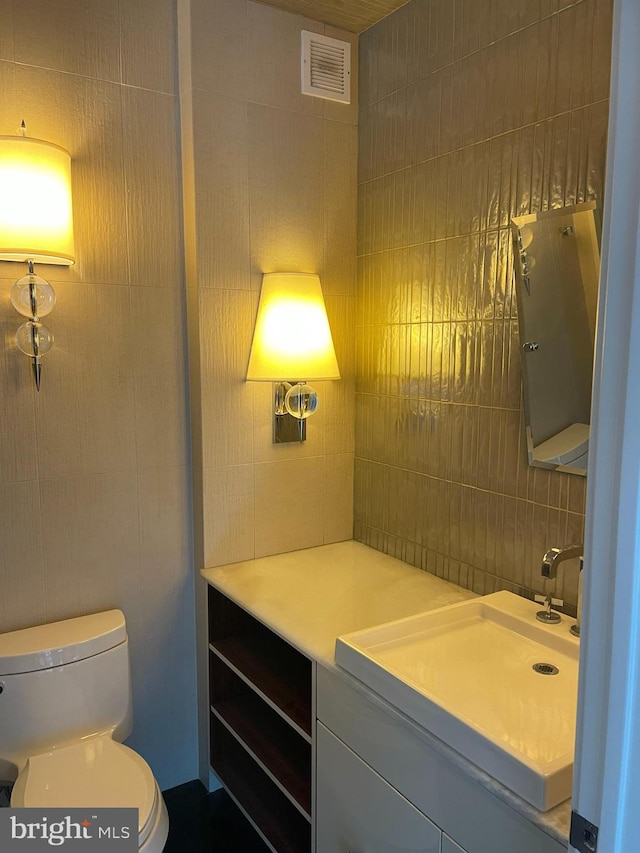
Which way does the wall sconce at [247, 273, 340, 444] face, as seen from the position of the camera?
facing the viewer and to the right of the viewer

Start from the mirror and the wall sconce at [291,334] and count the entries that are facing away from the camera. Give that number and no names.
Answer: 0

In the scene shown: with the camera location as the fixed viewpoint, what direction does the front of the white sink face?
facing the viewer and to the left of the viewer

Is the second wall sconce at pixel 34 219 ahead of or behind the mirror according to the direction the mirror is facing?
ahead

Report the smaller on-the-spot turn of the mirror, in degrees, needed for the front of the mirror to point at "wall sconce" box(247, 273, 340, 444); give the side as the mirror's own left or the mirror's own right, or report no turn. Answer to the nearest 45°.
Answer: approximately 45° to the mirror's own right

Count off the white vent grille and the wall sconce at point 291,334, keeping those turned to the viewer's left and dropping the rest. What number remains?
0

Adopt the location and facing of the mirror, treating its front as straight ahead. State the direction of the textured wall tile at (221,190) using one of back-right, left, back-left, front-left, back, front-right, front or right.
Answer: front-right

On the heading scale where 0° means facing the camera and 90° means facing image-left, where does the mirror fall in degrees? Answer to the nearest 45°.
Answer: approximately 45°
